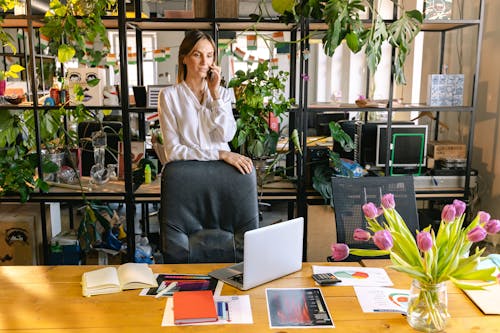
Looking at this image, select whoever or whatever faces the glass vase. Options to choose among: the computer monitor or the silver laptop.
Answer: the computer monitor

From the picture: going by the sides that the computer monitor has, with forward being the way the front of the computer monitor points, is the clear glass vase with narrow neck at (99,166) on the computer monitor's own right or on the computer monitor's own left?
on the computer monitor's own right

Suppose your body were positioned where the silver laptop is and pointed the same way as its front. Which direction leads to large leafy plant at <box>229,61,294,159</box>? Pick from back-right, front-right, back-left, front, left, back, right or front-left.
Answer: front-right

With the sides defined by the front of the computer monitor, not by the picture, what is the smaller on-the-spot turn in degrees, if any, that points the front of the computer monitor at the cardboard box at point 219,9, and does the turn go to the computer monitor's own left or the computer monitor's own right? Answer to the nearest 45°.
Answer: approximately 45° to the computer monitor's own right

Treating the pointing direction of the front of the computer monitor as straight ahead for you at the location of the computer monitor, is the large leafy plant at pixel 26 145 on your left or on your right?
on your right
